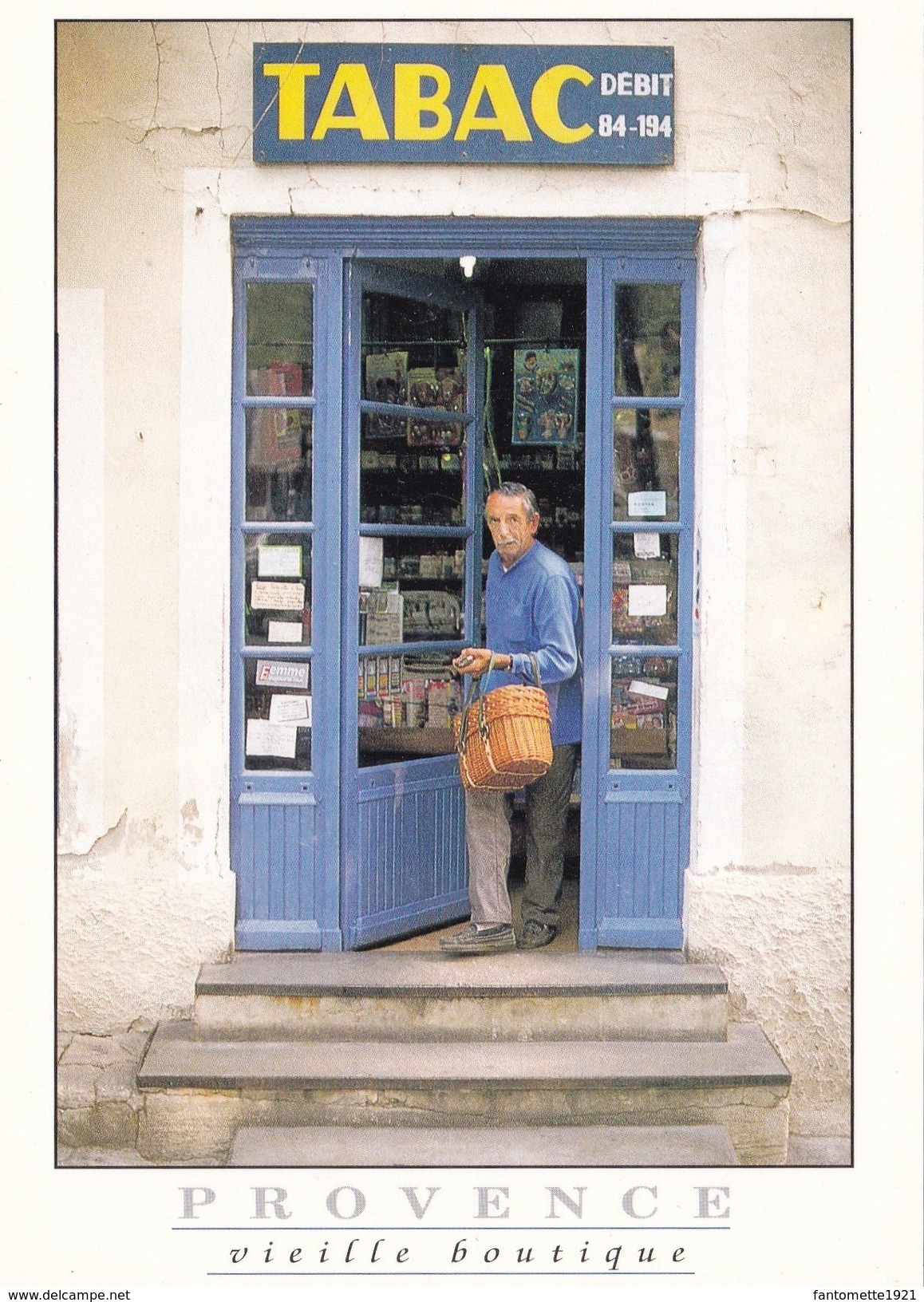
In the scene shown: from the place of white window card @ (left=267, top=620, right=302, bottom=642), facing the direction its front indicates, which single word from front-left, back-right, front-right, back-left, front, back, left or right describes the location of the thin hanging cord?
back-left

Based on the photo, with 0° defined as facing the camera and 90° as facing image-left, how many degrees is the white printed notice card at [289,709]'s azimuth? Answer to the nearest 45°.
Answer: approximately 0°

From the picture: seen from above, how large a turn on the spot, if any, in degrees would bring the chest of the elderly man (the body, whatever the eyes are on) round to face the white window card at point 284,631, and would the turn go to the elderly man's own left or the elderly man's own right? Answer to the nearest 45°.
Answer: approximately 45° to the elderly man's own right

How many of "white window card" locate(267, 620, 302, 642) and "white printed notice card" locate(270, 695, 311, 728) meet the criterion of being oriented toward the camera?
2
